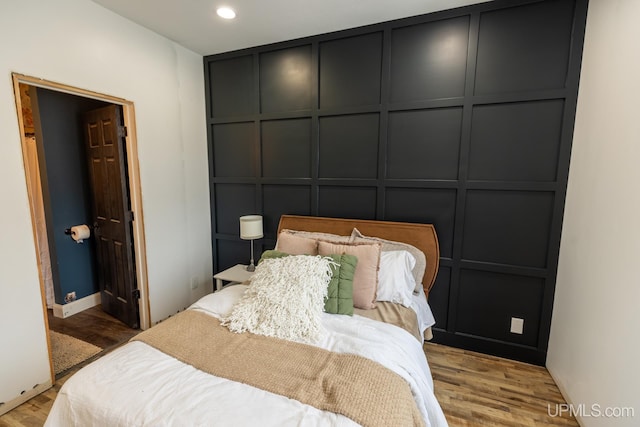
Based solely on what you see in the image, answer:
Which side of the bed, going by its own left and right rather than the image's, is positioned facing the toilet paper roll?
right

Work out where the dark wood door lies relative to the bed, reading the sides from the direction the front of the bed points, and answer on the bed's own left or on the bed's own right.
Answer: on the bed's own right

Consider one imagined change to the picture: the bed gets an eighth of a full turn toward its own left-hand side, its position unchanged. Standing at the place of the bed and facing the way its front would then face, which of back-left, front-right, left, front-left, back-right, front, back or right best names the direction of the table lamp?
back

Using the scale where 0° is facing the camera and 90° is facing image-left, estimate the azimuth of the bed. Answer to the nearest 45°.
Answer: approximately 45°

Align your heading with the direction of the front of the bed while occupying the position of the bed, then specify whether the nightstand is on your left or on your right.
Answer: on your right
